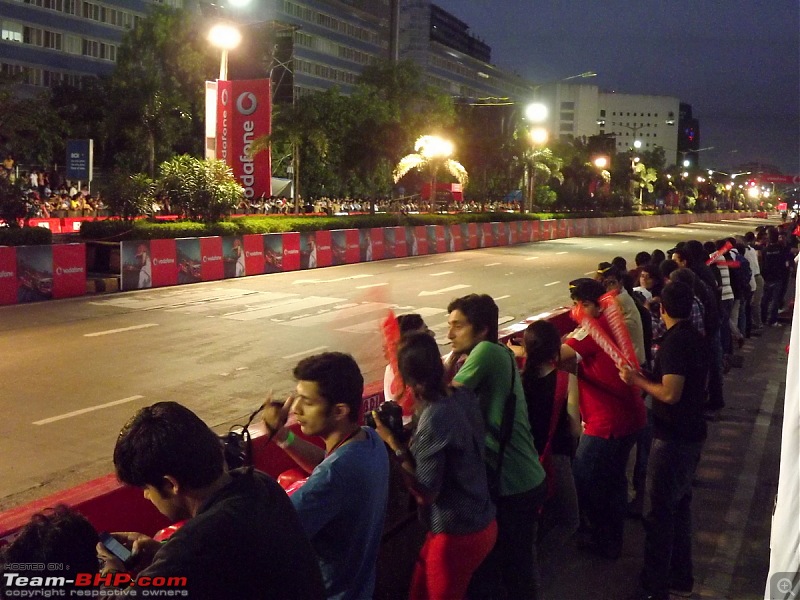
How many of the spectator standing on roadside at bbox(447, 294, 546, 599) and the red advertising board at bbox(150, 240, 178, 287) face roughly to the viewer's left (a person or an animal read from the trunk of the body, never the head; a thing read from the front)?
1

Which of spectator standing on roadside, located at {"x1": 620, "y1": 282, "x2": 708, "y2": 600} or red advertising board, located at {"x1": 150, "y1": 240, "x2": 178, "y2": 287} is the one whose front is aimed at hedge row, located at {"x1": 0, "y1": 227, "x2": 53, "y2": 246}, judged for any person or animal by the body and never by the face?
the spectator standing on roadside

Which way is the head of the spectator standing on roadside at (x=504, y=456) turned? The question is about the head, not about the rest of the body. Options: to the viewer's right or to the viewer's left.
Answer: to the viewer's left

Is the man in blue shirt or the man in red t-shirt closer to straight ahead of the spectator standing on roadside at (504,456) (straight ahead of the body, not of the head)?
the man in blue shirt

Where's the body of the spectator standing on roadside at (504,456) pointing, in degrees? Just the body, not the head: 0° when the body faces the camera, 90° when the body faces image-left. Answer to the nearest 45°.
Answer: approximately 90°

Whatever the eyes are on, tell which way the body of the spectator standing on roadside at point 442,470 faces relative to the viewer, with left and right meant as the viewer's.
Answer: facing away from the viewer and to the left of the viewer

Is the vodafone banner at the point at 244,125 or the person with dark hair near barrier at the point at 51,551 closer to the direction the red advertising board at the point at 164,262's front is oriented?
the person with dark hair near barrier

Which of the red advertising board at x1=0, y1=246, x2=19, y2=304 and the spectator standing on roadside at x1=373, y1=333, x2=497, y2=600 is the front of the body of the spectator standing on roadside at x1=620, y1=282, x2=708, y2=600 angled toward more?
the red advertising board

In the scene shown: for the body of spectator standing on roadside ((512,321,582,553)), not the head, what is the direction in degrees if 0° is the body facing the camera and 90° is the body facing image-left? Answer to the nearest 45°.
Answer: approximately 135°

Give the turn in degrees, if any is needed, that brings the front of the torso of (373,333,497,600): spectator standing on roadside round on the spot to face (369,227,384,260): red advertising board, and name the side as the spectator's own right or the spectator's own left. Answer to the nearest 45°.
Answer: approximately 45° to the spectator's own right
